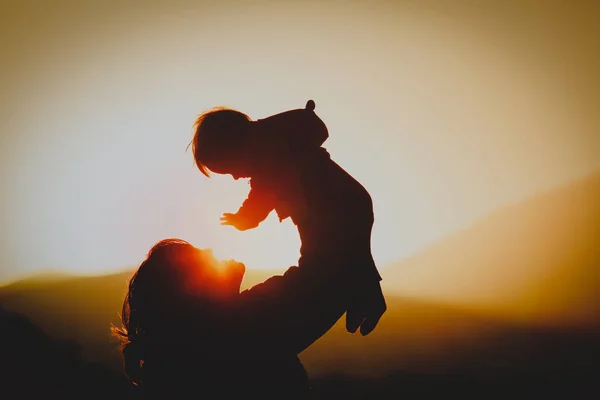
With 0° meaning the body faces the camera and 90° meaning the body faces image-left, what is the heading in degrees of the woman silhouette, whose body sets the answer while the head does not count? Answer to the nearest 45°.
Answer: approximately 270°

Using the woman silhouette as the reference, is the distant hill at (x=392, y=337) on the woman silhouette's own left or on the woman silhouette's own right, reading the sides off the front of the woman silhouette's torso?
on the woman silhouette's own left
